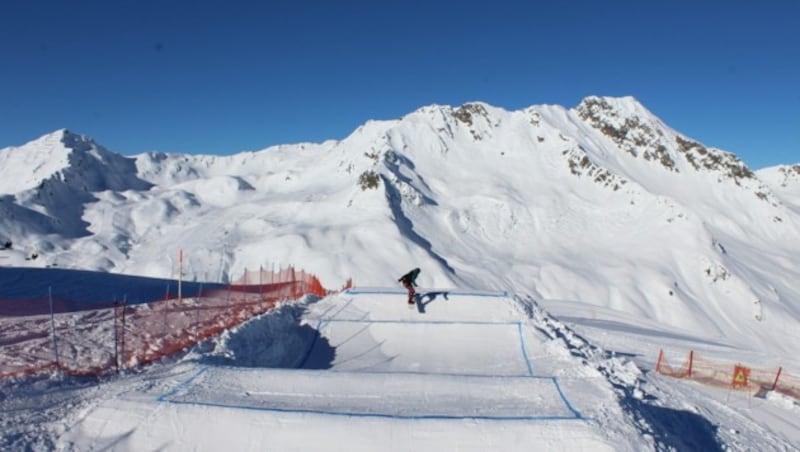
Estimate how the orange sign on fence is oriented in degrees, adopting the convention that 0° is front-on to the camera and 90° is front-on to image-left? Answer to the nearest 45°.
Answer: approximately 0°

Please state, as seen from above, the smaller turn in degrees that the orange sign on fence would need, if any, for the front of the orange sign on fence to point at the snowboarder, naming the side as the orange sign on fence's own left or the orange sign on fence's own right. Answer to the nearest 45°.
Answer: approximately 90° to the orange sign on fence's own right

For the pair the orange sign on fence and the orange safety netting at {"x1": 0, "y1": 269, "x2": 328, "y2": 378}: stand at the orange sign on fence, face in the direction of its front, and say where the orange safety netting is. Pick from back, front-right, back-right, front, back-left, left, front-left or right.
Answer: front-right

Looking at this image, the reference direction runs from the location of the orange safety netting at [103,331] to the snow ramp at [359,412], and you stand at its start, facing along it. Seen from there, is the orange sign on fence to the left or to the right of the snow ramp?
left

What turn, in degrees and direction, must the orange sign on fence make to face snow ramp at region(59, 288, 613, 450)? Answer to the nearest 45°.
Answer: approximately 45° to its right
